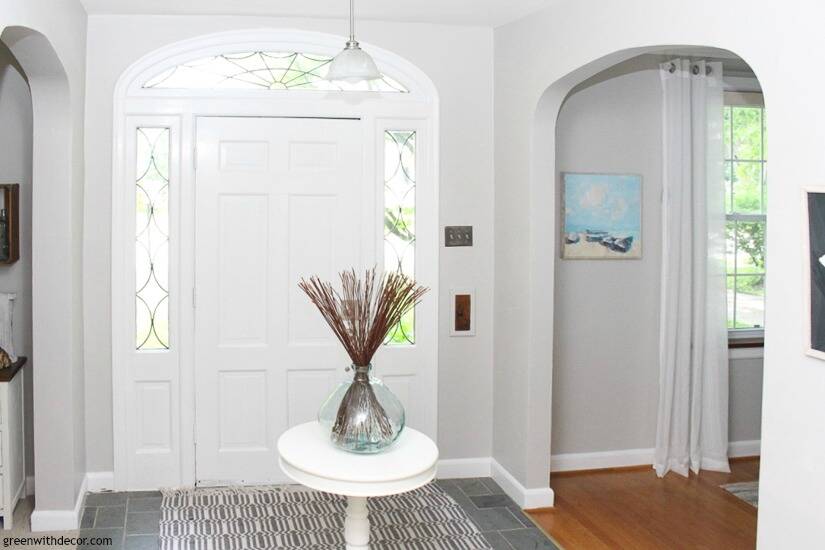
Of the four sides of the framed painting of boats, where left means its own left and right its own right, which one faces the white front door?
right

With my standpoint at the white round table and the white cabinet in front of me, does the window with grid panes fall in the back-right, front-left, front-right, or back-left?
back-right

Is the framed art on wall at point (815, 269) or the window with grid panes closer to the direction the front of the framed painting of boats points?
the framed art on wall

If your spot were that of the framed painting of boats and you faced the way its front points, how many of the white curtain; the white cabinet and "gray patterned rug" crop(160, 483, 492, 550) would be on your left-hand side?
1

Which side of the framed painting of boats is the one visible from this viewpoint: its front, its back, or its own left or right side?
front

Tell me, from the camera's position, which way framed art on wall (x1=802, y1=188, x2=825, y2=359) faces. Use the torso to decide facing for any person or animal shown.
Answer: facing the viewer and to the left of the viewer

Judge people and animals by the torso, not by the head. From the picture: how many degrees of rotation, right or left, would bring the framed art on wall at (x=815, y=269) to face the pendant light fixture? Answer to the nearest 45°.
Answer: approximately 45° to its right

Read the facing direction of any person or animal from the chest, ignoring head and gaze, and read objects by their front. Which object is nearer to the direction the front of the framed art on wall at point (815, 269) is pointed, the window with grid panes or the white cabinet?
the white cabinet

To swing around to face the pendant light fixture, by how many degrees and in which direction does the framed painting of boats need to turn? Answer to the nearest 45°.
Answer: approximately 45° to its right
